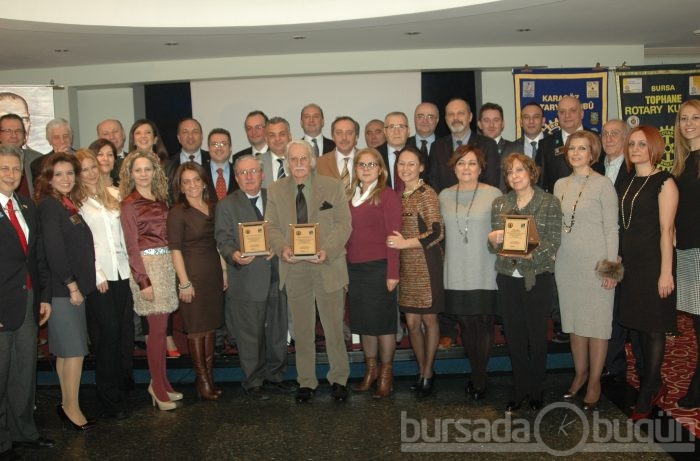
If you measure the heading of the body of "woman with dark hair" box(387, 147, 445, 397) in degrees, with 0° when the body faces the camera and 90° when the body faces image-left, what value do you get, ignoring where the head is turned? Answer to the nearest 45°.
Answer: approximately 45°

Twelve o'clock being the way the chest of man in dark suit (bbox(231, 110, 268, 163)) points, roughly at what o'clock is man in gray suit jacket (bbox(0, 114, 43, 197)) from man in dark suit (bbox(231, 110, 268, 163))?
man in gray suit jacket (bbox(0, 114, 43, 197)) is roughly at 3 o'clock from man in dark suit (bbox(231, 110, 268, 163)).

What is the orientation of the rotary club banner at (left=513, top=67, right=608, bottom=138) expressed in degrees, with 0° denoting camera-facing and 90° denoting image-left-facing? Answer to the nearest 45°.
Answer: approximately 0°

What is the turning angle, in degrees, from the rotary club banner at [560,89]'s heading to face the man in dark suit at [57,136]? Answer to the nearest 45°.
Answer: approximately 45° to its right

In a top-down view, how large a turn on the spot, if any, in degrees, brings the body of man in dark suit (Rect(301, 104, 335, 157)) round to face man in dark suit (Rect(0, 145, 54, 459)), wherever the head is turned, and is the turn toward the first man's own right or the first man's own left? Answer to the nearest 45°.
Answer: approximately 45° to the first man's own right

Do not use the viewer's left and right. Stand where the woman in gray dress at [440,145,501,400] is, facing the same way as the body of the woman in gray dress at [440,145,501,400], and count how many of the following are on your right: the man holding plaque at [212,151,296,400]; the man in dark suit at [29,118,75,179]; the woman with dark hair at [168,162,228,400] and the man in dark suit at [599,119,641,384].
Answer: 3

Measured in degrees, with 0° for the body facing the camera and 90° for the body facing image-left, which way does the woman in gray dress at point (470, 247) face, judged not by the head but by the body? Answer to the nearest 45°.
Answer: approximately 0°
